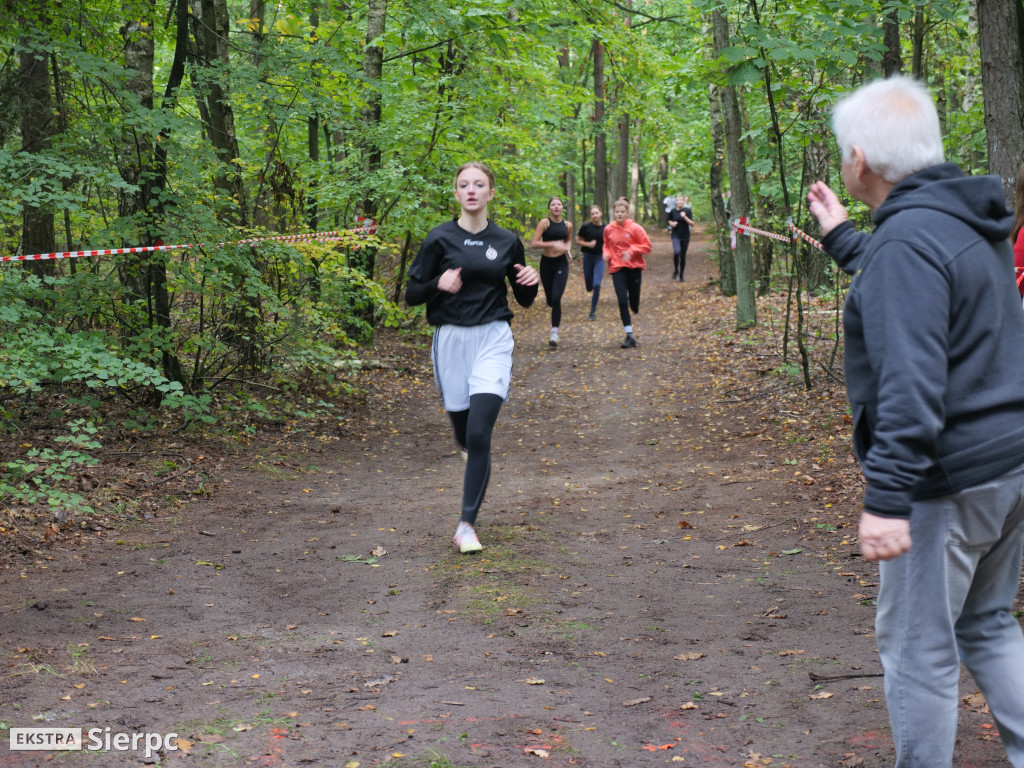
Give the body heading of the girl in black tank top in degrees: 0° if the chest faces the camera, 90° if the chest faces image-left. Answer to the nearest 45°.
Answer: approximately 0°

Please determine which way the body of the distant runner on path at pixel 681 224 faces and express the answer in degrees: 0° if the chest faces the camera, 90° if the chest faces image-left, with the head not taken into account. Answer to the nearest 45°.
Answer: approximately 0°

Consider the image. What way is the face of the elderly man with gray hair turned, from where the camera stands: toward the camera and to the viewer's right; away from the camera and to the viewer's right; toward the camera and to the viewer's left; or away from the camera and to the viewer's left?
away from the camera and to the viewer's left

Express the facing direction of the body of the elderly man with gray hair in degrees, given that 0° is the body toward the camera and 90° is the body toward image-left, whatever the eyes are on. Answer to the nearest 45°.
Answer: approximately 135°

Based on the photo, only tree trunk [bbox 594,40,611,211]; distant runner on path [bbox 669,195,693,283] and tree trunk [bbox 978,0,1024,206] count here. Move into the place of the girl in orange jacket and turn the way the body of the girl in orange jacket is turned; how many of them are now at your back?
2

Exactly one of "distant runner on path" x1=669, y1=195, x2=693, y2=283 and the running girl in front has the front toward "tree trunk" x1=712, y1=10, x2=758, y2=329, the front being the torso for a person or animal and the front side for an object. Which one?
the distant runner on path

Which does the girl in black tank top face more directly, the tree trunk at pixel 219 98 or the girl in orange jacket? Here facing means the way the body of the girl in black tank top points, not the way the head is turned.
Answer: the tree trunk

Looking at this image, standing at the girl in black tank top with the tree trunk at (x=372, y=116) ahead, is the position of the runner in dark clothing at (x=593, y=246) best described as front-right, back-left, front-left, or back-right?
back-right
